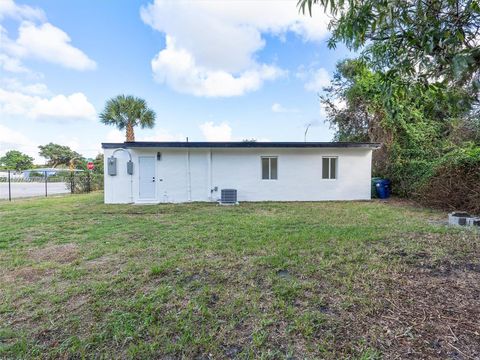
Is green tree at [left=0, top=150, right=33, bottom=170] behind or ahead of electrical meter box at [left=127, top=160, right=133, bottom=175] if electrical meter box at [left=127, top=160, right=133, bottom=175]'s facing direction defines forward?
behind

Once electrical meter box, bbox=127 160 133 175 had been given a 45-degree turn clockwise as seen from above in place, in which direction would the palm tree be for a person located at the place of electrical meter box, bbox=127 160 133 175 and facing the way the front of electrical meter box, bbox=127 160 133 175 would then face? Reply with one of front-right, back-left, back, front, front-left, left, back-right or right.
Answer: back-right

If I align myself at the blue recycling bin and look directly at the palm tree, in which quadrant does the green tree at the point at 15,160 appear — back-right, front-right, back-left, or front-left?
front-right

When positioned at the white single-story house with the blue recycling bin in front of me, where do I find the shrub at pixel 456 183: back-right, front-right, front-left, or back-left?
front-right

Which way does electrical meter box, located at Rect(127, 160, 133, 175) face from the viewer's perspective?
toward the camera

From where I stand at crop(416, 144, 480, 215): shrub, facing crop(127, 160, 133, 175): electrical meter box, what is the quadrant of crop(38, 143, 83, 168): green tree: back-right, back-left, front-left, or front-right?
front-right
